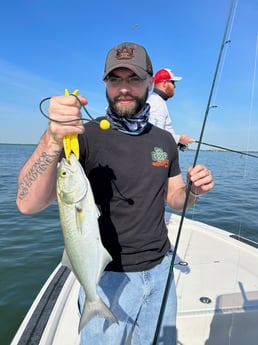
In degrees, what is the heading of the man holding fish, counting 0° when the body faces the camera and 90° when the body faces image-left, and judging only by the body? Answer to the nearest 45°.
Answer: approximately 0°
